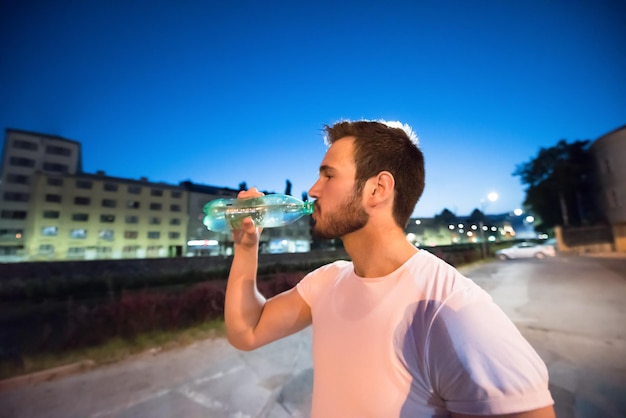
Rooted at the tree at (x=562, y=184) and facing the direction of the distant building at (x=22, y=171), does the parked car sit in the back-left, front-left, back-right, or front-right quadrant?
front-left

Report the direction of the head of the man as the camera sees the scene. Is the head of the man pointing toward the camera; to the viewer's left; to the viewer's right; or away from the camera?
to the viewer's left

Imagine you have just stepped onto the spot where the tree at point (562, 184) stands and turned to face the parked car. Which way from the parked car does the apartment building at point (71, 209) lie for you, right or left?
right

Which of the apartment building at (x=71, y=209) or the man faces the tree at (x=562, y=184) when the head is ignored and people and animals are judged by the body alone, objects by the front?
the apartment building

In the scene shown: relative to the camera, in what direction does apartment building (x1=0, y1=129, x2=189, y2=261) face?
facing the viewer and to the right of the viewer

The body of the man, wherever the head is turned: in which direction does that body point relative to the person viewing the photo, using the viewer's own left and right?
facing the viewer and to the left of the viewer

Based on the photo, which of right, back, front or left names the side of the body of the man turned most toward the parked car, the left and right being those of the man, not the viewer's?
back

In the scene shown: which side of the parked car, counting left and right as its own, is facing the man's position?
left

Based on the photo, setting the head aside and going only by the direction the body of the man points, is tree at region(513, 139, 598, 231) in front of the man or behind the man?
behind

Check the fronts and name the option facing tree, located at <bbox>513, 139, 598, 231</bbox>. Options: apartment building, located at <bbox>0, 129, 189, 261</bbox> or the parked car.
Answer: the apartment building

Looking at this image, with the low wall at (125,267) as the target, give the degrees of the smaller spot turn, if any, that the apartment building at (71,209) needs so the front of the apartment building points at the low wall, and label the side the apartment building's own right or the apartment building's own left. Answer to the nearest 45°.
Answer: approximately 45° to the apartment building's own right

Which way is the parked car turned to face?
to the viewer's left

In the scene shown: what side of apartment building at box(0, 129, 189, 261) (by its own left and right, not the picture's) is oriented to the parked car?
front

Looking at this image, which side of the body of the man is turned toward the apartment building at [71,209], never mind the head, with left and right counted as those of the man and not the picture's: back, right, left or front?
right
